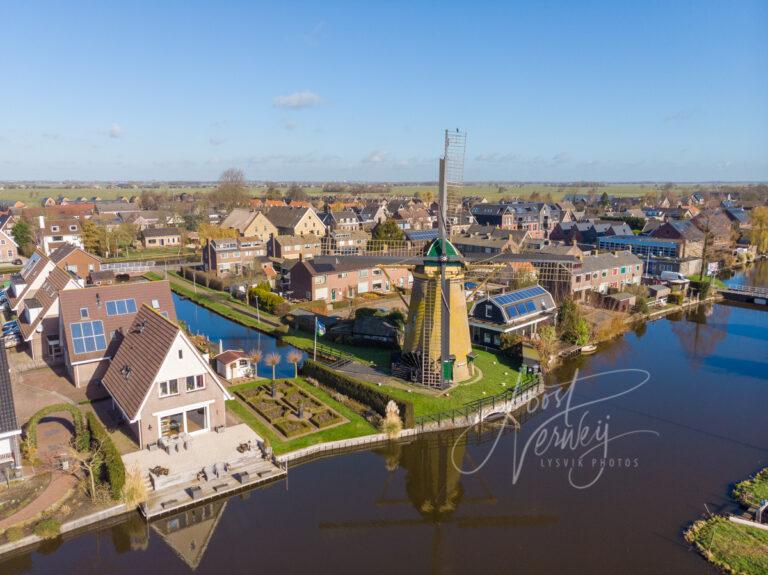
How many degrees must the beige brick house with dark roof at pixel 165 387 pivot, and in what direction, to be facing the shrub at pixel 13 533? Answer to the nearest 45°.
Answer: approximately 90° to its right

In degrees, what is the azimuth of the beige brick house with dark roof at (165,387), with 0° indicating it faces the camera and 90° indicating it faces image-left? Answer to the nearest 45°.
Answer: approximately 315°

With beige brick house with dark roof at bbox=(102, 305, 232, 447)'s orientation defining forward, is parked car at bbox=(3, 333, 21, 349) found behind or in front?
behind

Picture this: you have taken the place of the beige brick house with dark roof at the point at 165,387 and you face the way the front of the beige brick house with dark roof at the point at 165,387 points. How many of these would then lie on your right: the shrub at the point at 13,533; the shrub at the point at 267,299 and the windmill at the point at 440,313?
1

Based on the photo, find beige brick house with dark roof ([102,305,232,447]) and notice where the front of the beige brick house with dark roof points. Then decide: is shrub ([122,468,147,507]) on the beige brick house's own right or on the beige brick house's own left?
on the beige brick house's own right

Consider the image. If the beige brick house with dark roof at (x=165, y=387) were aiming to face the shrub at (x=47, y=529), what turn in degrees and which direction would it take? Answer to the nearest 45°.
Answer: approximately 90° to its right

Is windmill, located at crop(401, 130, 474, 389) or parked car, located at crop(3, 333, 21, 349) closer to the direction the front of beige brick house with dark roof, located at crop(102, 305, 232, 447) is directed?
the windmill

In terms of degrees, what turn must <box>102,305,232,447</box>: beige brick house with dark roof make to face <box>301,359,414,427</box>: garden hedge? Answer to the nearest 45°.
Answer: approximately 45° to its left

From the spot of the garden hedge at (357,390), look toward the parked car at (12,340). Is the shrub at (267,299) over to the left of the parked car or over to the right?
right

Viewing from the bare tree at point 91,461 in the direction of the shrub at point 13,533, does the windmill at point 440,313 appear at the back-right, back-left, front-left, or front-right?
back-left

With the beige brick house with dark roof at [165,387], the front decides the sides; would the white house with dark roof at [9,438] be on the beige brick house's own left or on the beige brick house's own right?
on the beige brick house's own right

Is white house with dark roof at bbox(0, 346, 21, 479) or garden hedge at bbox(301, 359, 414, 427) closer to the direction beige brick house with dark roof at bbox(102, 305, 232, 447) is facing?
the garden hedge
